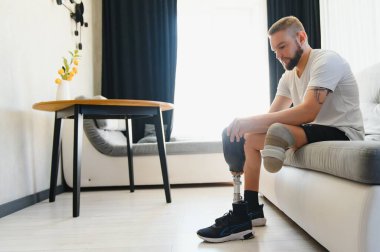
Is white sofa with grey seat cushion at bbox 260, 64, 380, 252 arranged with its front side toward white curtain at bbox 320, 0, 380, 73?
no

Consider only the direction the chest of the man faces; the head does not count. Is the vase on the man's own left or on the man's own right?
on the man's own right

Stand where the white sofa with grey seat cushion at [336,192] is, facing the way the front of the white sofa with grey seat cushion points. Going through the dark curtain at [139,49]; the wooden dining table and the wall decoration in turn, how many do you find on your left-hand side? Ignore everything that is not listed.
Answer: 0

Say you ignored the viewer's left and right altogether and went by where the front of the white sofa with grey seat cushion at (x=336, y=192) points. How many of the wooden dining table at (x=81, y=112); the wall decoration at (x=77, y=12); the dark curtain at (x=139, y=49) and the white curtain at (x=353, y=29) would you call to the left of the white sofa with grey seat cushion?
0

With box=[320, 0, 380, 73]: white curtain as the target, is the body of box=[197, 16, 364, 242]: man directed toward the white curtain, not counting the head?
no

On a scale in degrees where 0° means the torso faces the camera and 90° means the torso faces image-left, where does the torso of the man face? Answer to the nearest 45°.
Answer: approximately 45°

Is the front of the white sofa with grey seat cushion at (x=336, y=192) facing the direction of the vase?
yes

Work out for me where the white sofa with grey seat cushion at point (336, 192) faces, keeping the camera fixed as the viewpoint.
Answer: facing the viewer and to the left of the viewer

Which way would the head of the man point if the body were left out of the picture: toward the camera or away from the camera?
toward the camera
